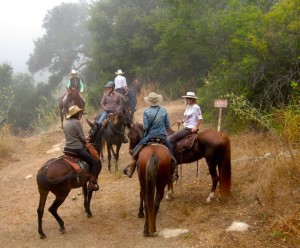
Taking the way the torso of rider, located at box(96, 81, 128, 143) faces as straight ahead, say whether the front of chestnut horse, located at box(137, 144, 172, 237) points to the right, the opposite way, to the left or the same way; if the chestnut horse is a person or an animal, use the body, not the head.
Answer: the opposite way

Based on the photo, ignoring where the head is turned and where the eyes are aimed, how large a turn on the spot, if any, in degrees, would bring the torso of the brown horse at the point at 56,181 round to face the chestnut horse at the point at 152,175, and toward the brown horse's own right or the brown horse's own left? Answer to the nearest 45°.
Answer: approximately 90° to the brown horse's own right

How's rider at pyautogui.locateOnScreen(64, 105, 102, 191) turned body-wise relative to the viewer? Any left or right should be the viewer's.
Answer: facing away from the viewer and to the right of the viewer

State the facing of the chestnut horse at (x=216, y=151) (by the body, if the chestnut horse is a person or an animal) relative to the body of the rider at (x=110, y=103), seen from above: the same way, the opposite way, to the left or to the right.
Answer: to the right

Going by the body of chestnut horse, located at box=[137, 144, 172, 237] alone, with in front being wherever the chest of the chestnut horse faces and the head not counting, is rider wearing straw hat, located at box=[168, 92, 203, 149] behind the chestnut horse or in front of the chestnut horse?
in front

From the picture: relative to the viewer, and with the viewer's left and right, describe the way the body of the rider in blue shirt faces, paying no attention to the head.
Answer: facing away from the viewer

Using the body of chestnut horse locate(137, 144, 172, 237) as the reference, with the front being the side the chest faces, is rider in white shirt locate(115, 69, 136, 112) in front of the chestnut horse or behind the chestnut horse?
in front

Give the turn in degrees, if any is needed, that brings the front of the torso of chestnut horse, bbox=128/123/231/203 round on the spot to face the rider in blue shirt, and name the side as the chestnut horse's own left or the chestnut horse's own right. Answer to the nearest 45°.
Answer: approximately 45° to the chestnut horse's own left

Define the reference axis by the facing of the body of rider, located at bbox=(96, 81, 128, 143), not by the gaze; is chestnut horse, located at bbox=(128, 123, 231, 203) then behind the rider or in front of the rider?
in front

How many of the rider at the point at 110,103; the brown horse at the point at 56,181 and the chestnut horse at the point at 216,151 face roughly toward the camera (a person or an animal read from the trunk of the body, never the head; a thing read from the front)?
1

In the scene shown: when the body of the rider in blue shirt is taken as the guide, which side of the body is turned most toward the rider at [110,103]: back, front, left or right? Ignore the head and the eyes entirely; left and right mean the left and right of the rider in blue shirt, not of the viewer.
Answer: front

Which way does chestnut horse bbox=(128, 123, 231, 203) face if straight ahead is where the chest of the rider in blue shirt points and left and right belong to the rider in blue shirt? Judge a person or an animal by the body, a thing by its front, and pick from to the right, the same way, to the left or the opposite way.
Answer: to the left

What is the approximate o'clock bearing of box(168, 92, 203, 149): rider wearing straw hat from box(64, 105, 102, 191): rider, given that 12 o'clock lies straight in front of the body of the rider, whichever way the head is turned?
The rider wearing straw hat is roughly at 1 o'clock from the rider.

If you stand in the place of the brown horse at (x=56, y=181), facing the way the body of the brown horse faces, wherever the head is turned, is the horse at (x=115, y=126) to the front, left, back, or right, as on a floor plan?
front

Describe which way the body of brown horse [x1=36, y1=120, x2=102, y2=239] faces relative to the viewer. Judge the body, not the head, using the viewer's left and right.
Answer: facing away from the viewer and to the right of the viewer
